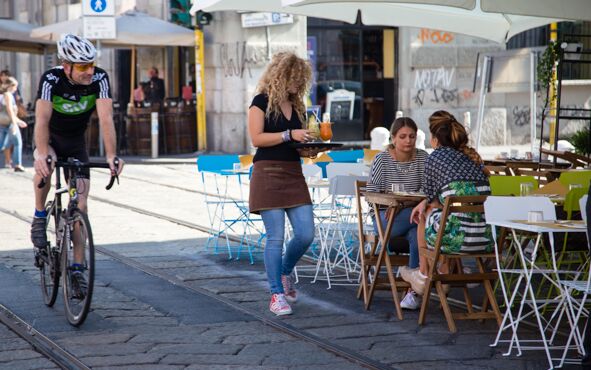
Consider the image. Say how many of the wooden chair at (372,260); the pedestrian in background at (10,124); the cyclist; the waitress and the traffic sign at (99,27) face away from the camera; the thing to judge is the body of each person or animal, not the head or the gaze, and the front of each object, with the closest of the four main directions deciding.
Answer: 0

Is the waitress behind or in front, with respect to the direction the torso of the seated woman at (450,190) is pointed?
in front

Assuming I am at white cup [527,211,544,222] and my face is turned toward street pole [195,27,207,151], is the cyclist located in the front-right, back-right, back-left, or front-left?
front-left

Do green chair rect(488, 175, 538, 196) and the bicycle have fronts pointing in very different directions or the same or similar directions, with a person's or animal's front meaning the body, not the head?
very different directions

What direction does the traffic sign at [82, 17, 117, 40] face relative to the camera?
toward the camera

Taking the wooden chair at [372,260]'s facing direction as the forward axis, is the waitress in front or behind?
behind

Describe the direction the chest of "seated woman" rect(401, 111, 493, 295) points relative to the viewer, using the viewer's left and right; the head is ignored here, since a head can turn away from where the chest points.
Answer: facing away from the viewer and to the left of the viewer

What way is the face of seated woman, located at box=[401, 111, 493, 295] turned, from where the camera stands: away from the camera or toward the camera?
away from the camera

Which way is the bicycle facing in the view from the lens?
facing the viewer
